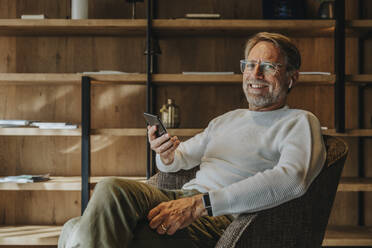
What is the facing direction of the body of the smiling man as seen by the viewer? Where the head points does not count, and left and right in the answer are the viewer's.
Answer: facing the viewer and to the left of the viewer

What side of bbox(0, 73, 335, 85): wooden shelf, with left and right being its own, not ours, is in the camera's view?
front

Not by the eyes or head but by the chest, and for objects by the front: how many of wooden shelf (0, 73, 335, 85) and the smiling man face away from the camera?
0

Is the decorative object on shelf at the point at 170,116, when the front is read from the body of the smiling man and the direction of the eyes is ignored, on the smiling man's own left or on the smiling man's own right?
on the smiling man's own right

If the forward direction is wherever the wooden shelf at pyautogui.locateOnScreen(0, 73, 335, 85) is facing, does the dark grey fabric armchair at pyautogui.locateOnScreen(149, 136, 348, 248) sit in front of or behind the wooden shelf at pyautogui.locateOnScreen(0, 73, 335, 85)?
in front

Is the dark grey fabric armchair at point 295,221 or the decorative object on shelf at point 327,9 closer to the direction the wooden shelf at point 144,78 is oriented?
the dark grey fabric armchair

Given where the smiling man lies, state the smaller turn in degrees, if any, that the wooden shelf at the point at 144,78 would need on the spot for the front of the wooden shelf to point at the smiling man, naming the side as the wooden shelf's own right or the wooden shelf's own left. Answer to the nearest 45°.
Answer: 0° — it already faces them
